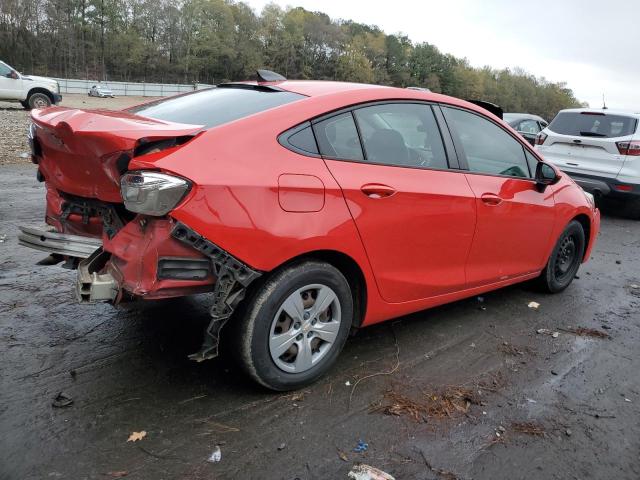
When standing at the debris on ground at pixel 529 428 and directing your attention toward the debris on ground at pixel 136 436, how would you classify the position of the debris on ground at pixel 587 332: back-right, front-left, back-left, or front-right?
back-right

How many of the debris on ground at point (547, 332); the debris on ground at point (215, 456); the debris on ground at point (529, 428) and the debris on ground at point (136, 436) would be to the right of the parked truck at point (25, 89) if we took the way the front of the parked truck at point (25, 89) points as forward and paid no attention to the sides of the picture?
4

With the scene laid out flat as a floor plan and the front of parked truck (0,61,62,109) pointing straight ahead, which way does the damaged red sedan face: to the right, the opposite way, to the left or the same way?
the same way

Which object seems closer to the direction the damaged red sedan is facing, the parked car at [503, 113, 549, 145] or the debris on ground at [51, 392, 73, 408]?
the parked car

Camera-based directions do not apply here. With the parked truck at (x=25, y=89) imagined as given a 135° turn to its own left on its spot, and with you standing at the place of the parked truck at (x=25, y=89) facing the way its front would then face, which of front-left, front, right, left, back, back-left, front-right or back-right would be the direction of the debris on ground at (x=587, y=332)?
back-left

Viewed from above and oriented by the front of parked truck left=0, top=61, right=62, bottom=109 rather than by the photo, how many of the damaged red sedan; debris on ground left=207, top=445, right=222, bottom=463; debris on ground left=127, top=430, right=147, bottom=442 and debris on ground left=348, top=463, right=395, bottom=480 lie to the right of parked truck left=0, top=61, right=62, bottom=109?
4

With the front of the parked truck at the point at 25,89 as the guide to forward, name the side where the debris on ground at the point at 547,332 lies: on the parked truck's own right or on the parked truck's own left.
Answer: on the parked truck's own right

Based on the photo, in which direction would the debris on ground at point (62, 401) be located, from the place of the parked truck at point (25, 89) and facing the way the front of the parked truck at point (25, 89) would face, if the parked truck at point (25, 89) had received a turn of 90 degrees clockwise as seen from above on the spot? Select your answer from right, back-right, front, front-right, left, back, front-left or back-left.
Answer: front

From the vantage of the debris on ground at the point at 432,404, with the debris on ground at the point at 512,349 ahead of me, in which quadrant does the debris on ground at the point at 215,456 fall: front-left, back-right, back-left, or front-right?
back-left

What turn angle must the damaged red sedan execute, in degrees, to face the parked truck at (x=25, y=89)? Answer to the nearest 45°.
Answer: approximately 90° to its left

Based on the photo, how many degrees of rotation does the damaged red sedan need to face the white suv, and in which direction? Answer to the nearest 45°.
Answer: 0° — it already faces it

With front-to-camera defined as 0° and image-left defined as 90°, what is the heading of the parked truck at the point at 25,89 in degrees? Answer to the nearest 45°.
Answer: approximately 270°

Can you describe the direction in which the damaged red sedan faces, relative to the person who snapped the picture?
facing away from the viewer and to the right of the viewer

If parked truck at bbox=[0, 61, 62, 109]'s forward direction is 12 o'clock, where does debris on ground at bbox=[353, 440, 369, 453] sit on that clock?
The debris on ground is roughly at 3 o'clock from the parked truck.

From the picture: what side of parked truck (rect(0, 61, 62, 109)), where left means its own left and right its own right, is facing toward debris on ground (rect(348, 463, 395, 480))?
right

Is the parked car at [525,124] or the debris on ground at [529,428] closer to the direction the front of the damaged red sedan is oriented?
the parked car

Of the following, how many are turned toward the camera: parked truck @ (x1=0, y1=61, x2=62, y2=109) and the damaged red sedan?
0

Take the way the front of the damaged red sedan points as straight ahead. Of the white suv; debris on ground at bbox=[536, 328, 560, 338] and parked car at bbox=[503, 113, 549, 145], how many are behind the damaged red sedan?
0
